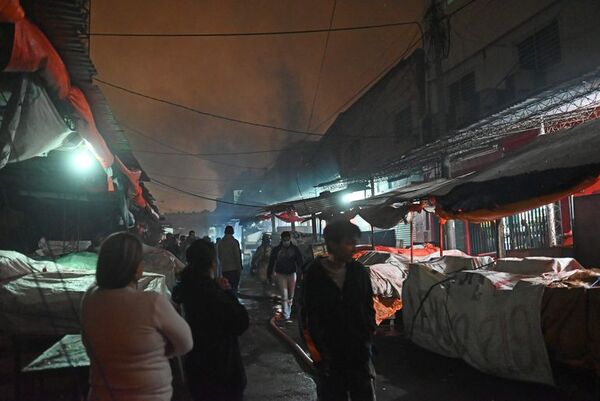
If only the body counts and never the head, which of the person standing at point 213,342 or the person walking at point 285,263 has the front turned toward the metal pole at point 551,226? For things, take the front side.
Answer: the person standing at point 213,342

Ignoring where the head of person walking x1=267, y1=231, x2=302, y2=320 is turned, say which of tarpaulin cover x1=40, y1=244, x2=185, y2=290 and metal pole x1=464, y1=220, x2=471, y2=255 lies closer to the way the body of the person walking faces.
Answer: the tarpaulin cover

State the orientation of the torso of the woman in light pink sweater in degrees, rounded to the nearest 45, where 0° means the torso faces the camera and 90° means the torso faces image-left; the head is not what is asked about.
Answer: approximately 225°

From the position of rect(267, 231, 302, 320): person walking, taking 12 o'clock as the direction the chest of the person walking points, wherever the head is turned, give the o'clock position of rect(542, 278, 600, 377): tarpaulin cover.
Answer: The tarpaulin cover is roughly at 11 o'clock from the person walking.

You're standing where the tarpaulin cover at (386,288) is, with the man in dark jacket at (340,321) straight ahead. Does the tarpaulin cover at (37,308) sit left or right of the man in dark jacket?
right

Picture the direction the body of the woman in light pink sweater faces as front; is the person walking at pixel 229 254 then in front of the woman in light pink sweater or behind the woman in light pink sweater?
in front

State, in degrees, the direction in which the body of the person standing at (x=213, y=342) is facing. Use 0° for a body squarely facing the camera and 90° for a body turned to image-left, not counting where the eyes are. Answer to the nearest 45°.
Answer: approximately 225°

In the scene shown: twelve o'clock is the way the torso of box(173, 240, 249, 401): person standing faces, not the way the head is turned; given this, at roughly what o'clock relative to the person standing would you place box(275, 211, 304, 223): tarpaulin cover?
The tarpaulin cover is roughly at 11 o'clock from the person standing.

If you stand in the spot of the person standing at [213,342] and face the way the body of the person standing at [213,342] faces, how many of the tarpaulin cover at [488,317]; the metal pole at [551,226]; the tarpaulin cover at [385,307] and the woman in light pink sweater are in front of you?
3

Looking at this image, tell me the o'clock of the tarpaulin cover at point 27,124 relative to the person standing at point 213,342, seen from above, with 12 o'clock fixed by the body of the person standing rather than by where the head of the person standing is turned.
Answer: The tarpaulin cover is roughly at 9 o'clock from the person standing.

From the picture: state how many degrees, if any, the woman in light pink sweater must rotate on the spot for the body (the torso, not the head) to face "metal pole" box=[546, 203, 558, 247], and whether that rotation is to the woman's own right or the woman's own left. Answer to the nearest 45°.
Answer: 0° — they already face it

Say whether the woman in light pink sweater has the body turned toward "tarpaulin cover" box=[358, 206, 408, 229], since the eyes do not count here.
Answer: yes

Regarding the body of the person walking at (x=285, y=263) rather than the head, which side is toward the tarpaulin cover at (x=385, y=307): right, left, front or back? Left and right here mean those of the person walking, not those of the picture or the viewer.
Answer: left

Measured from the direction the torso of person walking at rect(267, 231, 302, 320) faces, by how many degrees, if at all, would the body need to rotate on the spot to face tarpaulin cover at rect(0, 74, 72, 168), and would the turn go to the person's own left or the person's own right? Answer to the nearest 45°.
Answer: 0° — they already face it

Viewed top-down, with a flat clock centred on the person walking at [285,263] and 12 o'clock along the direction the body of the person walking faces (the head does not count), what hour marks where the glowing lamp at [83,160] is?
The glowing lamp is roughly at 2 o'clock from the person walking.
